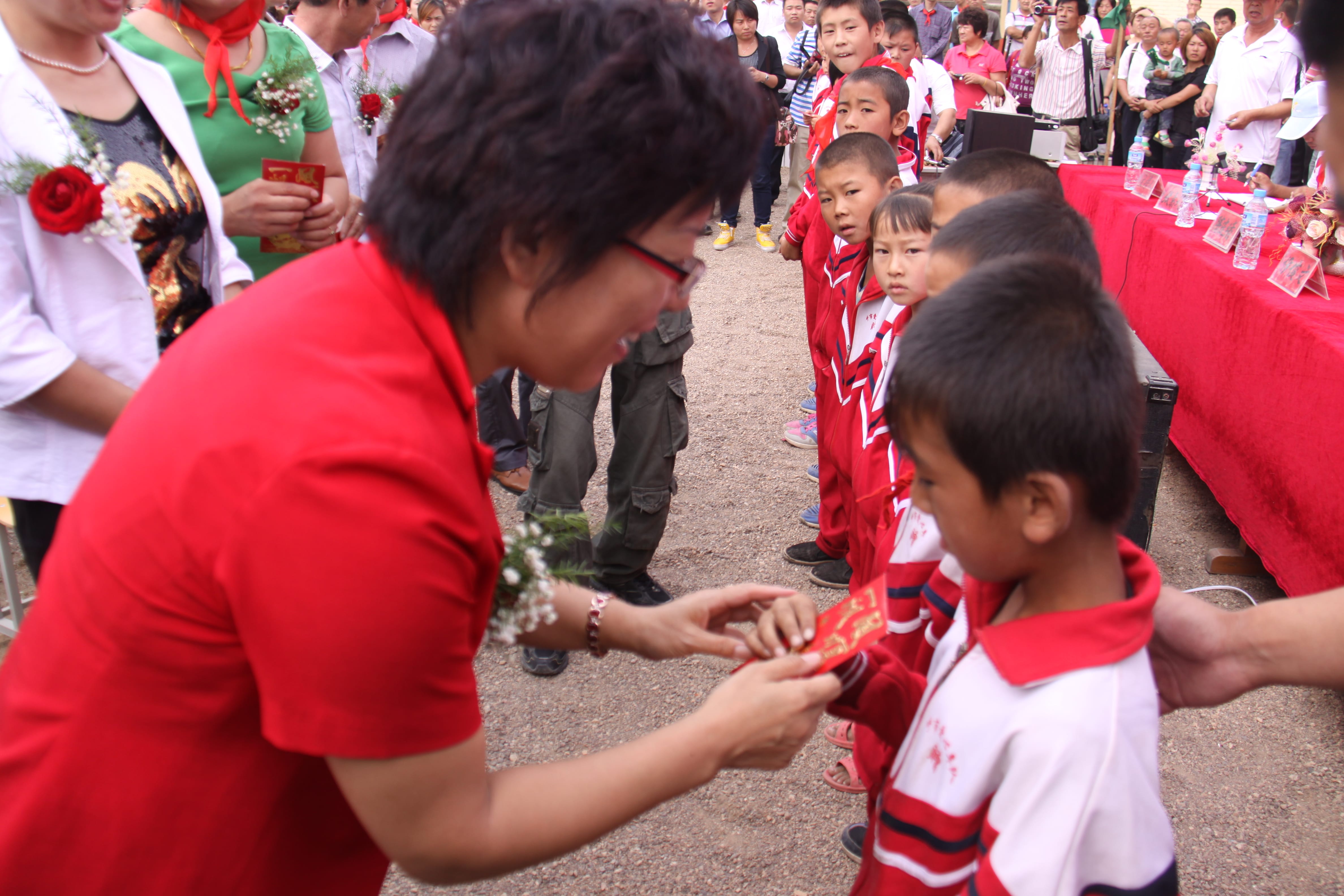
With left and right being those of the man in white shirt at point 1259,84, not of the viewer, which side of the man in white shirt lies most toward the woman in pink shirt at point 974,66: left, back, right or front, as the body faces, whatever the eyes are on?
right

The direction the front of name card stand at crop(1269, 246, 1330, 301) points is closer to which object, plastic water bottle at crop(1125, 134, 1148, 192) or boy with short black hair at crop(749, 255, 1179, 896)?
the boy with short black hair

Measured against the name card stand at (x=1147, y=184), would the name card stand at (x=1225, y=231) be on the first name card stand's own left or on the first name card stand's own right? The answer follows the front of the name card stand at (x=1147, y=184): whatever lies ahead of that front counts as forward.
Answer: on the first name card stand's own left

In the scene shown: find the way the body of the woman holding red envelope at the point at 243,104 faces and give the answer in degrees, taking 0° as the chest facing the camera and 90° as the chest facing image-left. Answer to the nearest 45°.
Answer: approximately 315°

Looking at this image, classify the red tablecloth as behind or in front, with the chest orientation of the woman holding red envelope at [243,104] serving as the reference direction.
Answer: in front

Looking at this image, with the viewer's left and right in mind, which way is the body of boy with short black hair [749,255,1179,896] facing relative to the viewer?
facing to the left of the viewer

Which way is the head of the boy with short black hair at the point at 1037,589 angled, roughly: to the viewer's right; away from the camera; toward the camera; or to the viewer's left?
to the viewer's left

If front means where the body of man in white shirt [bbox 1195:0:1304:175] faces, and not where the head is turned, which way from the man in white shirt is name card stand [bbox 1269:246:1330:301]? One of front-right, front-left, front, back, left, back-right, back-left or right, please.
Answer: front-left

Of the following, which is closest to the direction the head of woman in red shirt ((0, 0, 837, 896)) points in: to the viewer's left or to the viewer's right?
to the viewer's right

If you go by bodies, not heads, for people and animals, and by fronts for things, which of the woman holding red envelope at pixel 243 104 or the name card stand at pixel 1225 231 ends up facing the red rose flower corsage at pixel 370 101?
the name card stand

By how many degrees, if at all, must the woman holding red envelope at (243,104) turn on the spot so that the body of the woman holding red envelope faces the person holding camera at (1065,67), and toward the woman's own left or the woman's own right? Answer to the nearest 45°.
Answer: approximately 90° to the woman's own left

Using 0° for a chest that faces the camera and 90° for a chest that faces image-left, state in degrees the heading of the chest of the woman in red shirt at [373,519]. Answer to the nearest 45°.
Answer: approximately 270°

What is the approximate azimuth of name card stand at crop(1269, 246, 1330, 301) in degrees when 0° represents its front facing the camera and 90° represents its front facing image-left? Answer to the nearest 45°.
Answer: approximately 45°

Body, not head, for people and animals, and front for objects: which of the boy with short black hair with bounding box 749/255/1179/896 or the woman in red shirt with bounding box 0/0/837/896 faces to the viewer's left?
the boy with short black hair

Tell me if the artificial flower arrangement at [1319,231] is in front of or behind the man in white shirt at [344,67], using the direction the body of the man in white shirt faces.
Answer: in front
